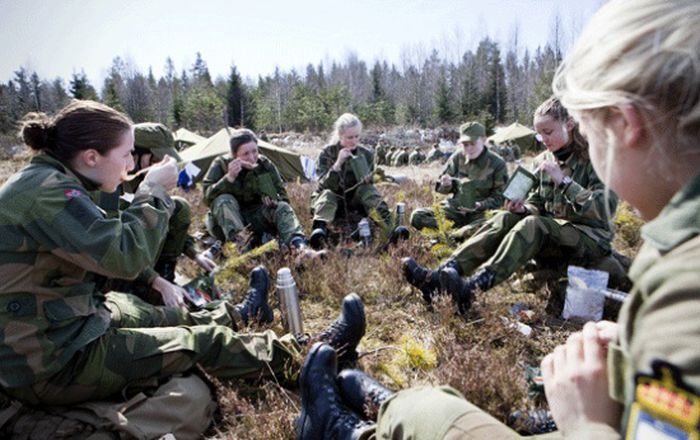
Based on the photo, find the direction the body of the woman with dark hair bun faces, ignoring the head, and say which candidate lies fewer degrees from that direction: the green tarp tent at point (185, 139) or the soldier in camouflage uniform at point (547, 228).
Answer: the soldier in camouflage uniform

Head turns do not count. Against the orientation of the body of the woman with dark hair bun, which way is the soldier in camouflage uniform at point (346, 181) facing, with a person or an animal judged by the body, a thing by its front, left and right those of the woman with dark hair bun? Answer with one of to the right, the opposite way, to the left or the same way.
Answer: to the right

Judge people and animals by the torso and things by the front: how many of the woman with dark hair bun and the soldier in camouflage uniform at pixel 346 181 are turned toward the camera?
1

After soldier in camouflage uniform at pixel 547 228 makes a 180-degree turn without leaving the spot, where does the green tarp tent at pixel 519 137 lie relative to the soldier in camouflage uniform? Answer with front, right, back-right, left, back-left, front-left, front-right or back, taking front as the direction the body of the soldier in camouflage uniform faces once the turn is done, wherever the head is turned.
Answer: front-left

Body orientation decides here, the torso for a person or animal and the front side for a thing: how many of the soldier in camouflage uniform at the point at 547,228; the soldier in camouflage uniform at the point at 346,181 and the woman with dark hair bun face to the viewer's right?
1

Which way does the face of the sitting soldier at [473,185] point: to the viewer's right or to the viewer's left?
to the viewer's left

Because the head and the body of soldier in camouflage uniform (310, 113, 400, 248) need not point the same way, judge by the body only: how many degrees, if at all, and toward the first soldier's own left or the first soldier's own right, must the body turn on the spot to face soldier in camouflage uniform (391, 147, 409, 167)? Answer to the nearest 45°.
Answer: approximately 180°

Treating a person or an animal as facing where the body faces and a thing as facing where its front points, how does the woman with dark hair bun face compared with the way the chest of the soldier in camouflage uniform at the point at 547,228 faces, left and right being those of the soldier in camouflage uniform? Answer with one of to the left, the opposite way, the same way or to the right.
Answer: the opposite way

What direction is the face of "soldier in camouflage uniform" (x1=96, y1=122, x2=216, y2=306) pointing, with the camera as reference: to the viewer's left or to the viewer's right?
to the viewer's right

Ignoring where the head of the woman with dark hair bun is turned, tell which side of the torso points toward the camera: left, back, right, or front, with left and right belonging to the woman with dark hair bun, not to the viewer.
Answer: right

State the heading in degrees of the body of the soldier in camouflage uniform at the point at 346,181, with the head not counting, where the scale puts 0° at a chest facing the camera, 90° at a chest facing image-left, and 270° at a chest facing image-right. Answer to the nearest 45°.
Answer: approximately 0°

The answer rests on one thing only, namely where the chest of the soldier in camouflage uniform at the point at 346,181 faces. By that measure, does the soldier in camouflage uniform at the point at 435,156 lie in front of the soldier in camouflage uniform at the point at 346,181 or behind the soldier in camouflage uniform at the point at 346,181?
behind

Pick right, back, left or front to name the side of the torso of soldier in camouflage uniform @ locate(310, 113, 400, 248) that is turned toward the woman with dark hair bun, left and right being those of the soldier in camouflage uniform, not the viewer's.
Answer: front

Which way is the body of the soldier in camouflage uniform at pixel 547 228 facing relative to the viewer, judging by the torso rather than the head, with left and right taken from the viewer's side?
facing the viewer and to the left of the viewer

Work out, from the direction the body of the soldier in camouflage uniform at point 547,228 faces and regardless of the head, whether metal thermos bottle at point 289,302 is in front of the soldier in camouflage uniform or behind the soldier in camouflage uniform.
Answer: in front

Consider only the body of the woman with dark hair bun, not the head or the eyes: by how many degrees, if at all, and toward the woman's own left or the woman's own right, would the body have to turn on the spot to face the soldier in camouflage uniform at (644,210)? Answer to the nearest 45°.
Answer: approximately 45° to the woman's own right
